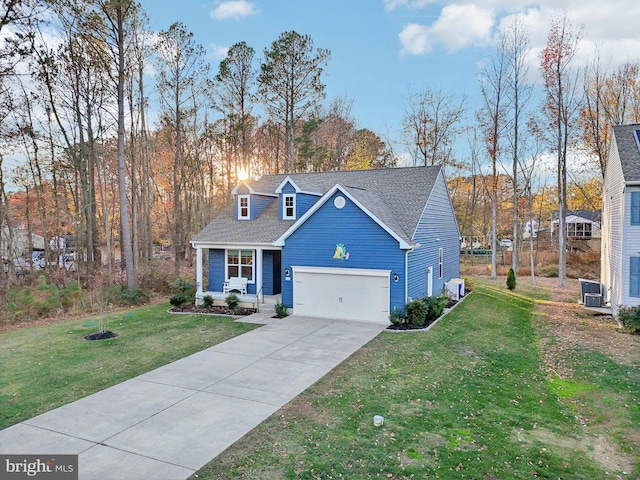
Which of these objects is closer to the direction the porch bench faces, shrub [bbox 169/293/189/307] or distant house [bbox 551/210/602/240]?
the shrub

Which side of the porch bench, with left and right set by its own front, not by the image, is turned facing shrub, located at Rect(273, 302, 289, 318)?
left

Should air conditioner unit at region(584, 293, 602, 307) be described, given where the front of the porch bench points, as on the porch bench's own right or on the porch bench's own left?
on the porch bench's own left

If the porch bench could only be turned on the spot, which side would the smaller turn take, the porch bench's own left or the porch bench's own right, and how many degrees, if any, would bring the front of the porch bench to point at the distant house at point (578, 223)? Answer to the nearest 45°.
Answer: approximately 180°

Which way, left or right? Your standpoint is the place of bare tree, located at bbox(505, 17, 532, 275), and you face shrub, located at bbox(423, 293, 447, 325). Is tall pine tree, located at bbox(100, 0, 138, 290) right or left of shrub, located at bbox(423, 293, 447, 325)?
right

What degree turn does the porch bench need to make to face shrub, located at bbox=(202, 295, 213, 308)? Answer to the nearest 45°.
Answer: approximately 45° to its right

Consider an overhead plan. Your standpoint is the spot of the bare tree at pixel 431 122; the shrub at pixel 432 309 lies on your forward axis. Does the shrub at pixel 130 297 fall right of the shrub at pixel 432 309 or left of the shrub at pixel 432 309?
right

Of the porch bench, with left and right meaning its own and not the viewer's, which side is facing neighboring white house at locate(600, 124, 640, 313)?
left

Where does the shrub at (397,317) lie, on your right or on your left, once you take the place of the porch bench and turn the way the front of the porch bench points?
on your left

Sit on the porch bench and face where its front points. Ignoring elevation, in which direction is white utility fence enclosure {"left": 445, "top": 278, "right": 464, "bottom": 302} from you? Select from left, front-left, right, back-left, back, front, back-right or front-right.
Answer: back-left

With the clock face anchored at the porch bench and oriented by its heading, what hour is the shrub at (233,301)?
The shrub is roughly at 11 o'clock from the porch bench.

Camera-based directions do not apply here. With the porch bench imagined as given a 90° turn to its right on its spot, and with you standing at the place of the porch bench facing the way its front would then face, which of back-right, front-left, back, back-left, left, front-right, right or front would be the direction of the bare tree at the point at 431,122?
right

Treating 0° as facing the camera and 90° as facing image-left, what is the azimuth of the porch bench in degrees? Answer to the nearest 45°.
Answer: approximately 45°
